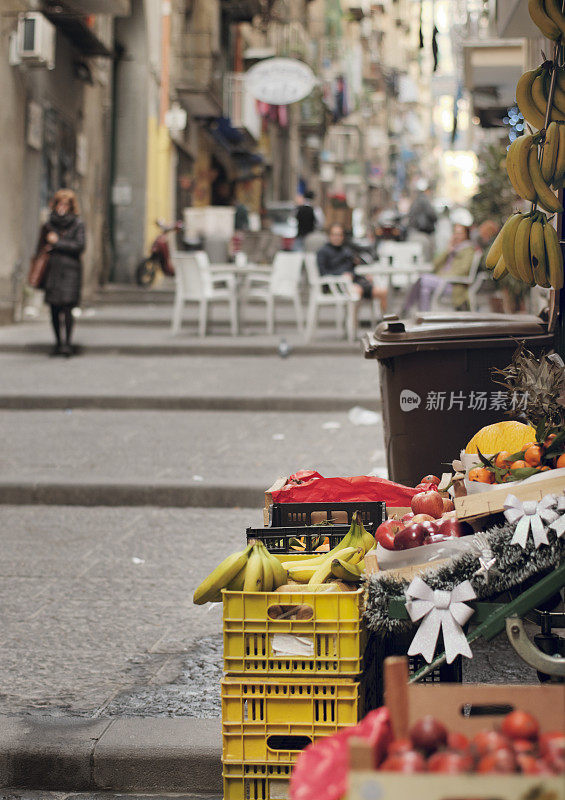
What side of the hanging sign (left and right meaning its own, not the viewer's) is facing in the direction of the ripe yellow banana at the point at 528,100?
front

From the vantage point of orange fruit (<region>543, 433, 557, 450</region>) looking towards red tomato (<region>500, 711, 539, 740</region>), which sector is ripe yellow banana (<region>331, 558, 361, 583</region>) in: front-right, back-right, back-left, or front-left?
front-right

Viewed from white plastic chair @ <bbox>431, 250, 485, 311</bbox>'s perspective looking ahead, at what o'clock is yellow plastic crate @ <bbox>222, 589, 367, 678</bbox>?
The yellow plastic crate is roughly at 9 o'clock from the white plastic chair.

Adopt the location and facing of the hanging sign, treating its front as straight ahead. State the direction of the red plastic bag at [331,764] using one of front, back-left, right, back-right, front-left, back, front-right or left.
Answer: front

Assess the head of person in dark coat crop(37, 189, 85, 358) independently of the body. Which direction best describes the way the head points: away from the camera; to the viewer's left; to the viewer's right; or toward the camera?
toward the camera

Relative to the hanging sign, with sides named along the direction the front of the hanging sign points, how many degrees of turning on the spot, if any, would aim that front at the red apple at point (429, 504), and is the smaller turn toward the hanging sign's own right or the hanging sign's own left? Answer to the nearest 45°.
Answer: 0° — it already faces it

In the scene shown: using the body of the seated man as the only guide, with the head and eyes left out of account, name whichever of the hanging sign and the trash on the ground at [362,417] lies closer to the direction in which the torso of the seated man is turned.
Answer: the trash on the ground

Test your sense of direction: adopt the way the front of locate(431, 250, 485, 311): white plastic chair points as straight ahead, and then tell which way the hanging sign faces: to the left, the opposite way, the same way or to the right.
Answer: to the left

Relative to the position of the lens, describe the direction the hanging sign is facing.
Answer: facing the viewer

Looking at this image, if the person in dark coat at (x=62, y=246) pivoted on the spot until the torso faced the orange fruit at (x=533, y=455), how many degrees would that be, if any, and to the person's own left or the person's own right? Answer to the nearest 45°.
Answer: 0° — they already face it

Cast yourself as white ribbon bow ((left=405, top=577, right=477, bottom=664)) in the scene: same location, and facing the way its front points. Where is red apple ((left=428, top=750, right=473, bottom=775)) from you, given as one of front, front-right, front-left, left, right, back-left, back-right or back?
front

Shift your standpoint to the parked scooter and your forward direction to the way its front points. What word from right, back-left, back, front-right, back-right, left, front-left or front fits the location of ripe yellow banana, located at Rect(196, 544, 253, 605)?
front-left

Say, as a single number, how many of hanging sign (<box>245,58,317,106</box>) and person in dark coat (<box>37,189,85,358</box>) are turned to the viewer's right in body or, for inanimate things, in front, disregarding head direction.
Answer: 0
